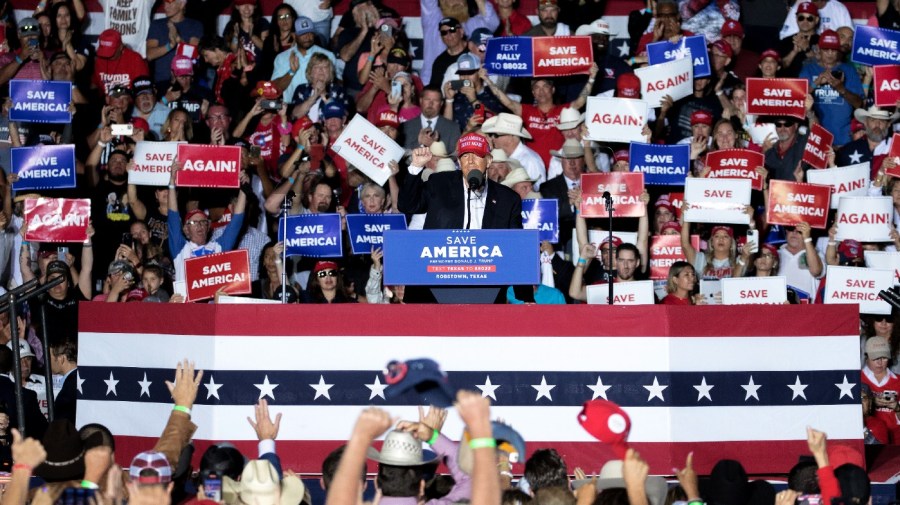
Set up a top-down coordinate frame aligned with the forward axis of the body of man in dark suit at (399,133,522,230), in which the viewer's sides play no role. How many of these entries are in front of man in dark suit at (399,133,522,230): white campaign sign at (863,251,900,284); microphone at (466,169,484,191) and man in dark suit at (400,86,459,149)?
1

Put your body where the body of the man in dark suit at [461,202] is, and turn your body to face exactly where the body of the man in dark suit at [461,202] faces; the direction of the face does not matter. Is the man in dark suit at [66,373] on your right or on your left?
on your right

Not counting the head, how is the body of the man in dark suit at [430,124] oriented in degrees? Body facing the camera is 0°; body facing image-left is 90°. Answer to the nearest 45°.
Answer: approximately 0°

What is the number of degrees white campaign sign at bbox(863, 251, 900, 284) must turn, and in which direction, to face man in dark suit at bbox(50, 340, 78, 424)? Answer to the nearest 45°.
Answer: approximately 45° to its right

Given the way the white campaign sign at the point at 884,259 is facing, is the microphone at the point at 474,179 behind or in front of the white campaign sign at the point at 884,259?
in front

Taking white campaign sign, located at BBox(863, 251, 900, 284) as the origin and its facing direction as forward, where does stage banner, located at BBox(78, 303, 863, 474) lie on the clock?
The stage banner is roughly at 1 o'clock from the white campaign sign.

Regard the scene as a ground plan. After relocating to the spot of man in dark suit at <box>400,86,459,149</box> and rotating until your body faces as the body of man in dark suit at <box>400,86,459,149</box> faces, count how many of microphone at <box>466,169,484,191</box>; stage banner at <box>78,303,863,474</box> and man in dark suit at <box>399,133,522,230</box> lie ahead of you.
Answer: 3

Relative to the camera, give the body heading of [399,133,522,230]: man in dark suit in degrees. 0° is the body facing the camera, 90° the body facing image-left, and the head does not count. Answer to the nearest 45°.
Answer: approximately 0°

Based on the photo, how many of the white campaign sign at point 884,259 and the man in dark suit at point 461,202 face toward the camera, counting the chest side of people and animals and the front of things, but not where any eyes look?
2

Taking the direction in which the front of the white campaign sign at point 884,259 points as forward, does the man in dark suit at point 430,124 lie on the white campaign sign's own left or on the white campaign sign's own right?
on the white campaign sign's own right

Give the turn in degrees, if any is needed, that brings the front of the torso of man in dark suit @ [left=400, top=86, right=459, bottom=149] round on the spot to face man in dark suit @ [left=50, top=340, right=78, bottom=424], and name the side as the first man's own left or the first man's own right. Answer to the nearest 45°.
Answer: approximately 45° to the first man's own right
